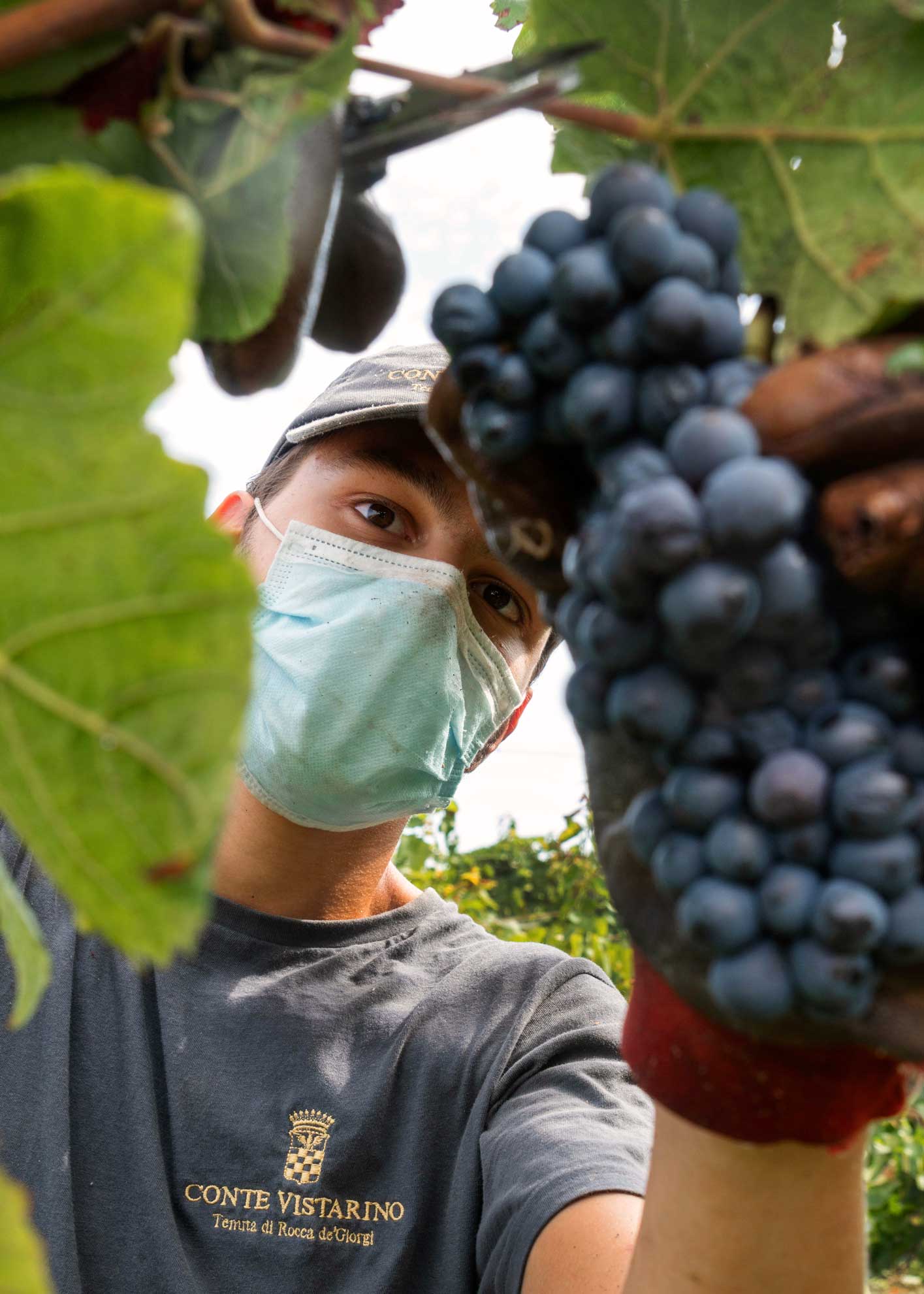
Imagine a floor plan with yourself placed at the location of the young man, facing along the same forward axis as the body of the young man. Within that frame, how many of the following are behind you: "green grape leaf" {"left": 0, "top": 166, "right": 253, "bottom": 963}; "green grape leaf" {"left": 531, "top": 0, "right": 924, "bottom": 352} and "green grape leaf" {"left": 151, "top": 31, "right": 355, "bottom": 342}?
0

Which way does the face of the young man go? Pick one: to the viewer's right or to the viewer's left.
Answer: to the viewer's right

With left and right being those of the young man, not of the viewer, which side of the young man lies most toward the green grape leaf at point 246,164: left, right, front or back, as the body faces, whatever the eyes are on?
front

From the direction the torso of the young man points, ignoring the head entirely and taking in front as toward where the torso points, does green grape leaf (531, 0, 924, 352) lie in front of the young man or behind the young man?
in front

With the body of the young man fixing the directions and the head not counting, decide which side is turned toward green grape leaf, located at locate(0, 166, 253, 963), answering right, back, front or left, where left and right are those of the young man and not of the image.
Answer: front

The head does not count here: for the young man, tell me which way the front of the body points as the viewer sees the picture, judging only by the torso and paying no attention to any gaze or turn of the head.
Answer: toward the camera
